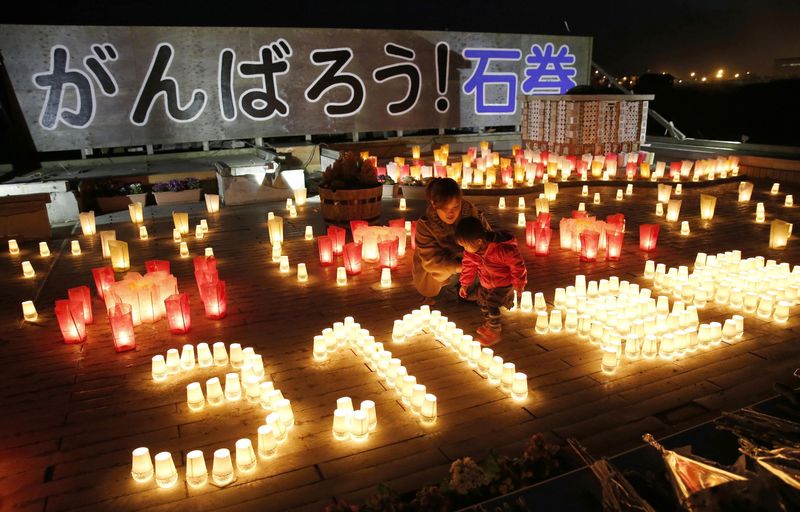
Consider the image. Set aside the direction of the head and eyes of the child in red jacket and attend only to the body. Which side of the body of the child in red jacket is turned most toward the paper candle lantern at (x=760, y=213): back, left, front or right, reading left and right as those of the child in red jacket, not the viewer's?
back

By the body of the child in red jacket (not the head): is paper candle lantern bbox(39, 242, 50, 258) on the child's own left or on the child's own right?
on the child's own right

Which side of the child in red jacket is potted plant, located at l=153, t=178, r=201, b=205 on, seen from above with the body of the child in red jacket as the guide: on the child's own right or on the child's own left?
on the child's own right

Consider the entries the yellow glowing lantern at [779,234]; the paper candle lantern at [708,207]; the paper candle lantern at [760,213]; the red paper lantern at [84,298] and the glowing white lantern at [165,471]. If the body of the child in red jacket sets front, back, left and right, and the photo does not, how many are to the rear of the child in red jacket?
3

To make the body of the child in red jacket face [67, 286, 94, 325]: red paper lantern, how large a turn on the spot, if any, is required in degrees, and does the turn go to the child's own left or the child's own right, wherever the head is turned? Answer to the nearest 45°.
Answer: approximately 45° to the child's own right

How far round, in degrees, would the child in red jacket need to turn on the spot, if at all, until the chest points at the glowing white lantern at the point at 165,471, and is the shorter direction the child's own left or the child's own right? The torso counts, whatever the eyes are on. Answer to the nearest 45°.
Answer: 0° — they already face it

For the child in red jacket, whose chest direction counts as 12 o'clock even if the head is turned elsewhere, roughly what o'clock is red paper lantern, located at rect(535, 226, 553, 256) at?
The red paper lantern is roughly at 5 o'clock from the child in red jacket.

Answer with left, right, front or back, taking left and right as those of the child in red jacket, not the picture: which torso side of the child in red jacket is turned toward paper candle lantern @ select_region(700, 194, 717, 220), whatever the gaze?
back

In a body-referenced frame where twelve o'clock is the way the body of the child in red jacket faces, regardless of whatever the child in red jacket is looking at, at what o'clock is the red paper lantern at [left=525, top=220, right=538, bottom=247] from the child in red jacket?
The red paper lantern is roughly at 5 o'clock from the child in red jacket.

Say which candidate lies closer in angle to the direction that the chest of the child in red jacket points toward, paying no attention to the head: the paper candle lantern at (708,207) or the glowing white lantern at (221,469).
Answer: the glowing white lantern

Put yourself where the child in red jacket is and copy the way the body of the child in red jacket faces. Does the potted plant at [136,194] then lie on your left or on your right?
on your right

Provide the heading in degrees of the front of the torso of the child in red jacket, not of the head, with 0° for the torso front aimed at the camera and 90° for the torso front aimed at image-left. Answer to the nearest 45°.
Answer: approximately 45°
